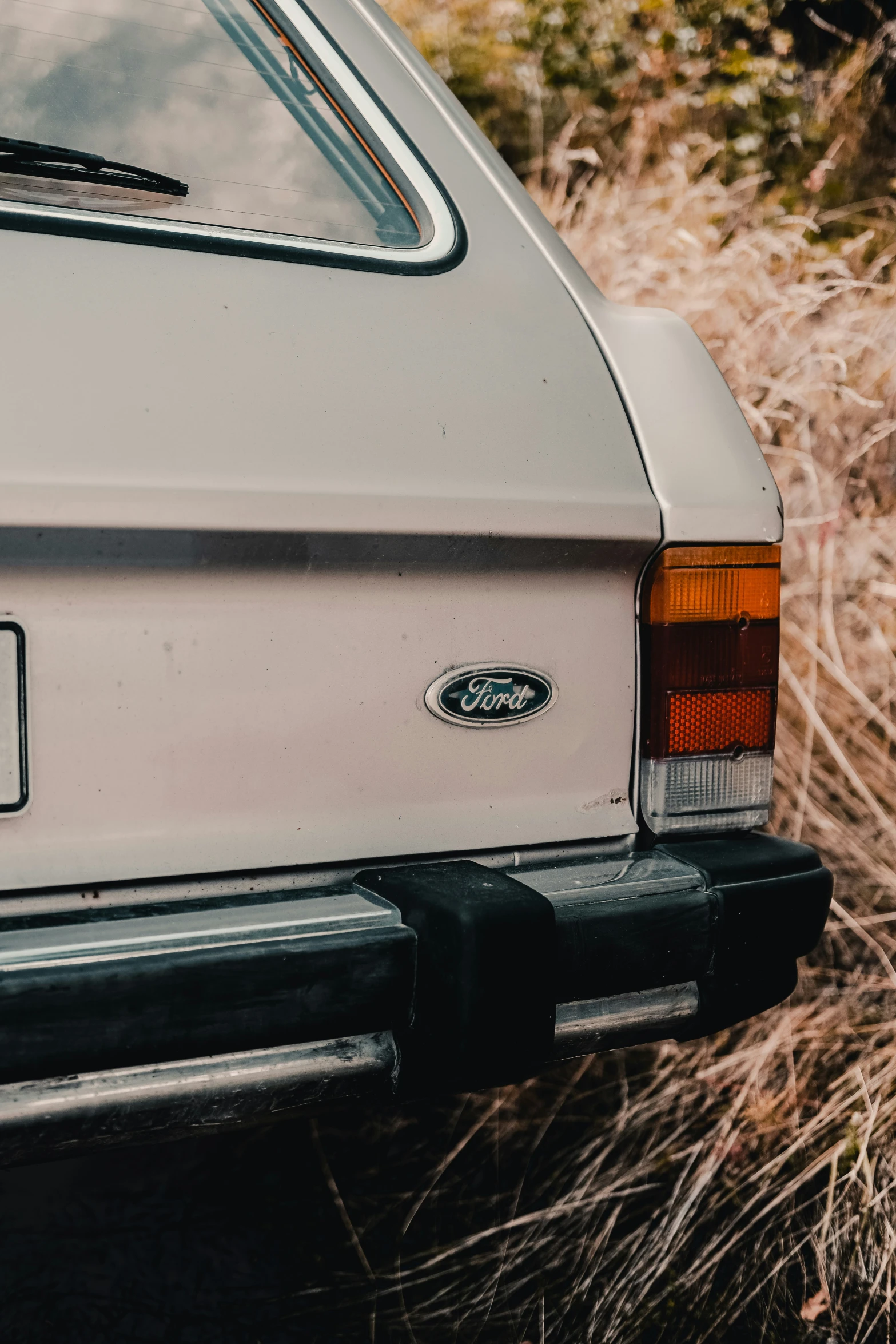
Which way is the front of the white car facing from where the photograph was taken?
facing away from the viewer and to the left of the viewer
